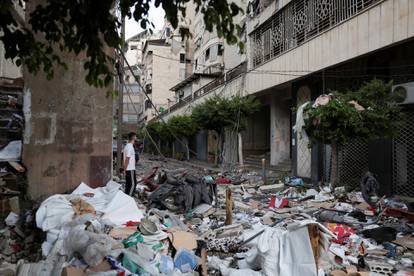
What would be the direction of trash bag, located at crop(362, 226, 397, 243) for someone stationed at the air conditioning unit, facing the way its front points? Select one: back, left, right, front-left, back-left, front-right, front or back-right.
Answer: front-left

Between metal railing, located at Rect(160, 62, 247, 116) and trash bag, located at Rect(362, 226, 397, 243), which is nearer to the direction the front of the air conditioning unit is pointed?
the trash bag

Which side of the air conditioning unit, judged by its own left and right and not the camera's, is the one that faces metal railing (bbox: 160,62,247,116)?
right

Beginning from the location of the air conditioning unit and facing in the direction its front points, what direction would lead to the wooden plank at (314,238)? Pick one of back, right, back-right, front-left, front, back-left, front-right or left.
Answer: front-left

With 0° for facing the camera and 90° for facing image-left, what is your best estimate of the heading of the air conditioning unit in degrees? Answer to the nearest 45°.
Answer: approximately 45°

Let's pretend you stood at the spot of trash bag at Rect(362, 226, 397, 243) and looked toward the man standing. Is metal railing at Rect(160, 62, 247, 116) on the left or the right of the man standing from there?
right

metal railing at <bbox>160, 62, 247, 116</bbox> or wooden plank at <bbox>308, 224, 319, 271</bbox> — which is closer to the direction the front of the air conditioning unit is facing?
the wooden plank
